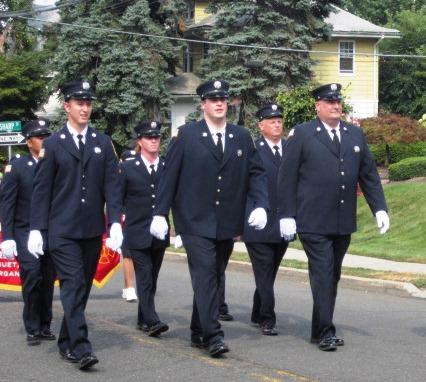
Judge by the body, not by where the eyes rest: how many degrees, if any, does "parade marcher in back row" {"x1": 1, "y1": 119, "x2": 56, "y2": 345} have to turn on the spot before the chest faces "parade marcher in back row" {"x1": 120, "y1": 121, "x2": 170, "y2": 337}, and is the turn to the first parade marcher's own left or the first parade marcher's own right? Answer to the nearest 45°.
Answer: approximately 45° to the first parade marcher's own left

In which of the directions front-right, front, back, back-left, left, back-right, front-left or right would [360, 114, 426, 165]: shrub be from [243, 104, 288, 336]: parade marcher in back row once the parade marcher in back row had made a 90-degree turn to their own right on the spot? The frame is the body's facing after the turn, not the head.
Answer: back-right

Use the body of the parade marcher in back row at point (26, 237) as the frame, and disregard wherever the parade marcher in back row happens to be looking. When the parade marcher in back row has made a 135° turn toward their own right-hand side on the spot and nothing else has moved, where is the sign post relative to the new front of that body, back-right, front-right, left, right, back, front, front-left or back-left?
right

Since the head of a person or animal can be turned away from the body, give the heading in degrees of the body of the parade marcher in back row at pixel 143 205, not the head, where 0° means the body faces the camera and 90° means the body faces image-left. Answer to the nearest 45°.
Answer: approximately 315°

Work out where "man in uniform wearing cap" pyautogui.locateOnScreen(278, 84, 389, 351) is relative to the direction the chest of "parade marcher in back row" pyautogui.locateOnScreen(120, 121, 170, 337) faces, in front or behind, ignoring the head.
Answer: in front

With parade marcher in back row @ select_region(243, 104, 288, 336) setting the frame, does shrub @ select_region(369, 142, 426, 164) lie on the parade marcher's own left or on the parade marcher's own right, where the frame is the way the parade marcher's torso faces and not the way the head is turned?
on the parade marcher's own left

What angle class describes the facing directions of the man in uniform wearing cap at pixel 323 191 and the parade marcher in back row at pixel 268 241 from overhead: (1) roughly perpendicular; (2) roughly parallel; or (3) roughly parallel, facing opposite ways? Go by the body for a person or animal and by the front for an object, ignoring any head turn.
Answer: roughly parallel

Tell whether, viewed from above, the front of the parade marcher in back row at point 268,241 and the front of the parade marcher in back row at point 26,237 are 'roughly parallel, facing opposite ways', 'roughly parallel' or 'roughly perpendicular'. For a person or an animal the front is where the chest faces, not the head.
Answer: roughly parallel

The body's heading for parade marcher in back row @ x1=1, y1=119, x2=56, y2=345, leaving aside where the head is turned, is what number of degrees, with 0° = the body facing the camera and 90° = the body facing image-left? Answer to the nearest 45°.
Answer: approximately 315°

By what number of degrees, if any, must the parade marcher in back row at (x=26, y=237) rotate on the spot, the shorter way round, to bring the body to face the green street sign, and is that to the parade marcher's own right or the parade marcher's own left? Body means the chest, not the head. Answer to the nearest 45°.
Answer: approximately 135° to the parade marcher's own left

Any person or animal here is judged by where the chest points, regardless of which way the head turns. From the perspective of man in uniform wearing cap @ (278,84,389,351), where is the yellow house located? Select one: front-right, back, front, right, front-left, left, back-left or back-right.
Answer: back-left

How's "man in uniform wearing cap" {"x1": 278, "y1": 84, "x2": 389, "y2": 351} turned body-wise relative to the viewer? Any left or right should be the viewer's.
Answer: facing the viewer and to the right of the viewer

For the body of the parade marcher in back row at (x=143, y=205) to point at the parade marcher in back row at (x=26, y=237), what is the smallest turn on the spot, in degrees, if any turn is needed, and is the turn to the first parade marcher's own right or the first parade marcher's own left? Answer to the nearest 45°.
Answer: approximately 90° to the first parade marcher's own right

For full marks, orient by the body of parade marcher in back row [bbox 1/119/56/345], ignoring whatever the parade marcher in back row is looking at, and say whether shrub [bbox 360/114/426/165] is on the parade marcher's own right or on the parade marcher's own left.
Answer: on the parade marcher's own left

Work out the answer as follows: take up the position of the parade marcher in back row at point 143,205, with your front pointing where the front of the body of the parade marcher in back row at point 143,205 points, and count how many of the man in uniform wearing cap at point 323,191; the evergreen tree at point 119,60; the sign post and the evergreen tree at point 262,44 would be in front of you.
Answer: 1

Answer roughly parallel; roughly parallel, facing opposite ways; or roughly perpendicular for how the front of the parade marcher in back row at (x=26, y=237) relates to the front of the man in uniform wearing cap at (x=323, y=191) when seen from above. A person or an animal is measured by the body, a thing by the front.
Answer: roughly parallel

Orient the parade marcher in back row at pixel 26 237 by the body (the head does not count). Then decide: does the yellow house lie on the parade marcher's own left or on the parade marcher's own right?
on the parade marcher's own left
